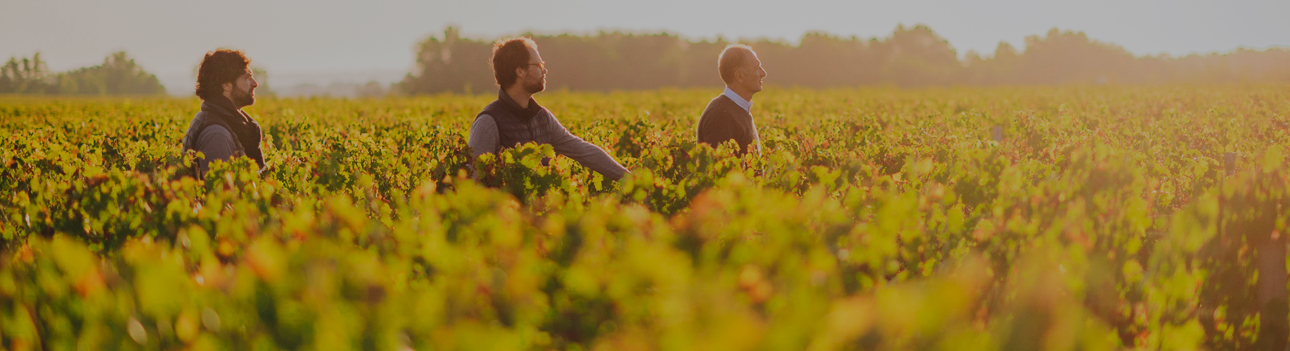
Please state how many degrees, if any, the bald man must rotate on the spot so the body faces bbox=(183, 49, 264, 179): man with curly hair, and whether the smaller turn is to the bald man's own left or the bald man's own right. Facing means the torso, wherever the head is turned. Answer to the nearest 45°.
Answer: approximately 180°

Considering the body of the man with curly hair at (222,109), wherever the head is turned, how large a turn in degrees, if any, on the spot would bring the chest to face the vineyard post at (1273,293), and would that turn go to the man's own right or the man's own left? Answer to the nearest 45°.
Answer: approximately 45° to the man's own right

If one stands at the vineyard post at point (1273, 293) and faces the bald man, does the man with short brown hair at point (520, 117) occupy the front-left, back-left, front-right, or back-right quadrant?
front-left

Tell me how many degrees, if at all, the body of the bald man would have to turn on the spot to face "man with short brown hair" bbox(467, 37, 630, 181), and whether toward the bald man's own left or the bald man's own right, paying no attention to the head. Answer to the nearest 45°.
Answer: approximately 135° to the bald man's own right

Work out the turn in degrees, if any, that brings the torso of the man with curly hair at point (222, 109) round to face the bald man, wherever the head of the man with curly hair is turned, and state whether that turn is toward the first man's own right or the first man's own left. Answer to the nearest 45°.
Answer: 0° — they already face them

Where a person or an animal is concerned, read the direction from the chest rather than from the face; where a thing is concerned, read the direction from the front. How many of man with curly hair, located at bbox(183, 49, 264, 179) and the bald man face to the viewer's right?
2

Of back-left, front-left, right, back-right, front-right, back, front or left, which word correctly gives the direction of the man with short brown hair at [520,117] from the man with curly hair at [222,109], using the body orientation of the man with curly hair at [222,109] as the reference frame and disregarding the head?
front-right

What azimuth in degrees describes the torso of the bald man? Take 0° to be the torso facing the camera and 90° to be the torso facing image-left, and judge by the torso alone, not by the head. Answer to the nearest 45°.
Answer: approximately 270°

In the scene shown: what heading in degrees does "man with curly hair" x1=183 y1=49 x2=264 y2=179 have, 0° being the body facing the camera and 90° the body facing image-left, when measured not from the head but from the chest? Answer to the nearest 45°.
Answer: approximately 270°

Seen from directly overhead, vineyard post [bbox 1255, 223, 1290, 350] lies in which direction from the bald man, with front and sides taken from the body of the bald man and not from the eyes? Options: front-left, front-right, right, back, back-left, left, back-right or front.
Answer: front-right

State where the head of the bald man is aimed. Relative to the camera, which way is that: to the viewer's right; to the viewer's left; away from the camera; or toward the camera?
to the viewer's right

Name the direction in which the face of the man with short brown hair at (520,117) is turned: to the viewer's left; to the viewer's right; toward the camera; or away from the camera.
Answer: to the viewer's right
